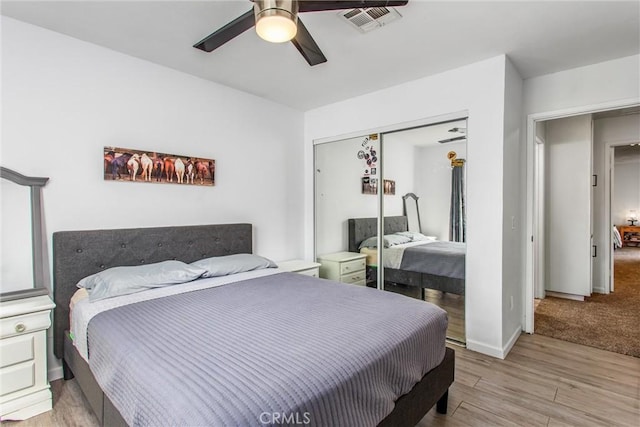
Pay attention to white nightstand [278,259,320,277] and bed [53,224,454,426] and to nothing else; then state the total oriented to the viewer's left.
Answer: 0

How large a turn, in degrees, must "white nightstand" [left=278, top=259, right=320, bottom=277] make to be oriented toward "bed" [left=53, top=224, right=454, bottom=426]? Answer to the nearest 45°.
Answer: approximately 45° to its right

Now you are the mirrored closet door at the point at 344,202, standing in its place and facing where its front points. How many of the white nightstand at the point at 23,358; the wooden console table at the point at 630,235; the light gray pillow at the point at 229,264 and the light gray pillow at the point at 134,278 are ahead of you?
3

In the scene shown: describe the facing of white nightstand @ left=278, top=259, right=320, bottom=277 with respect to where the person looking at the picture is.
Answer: facing the viewer and to the right of the viewer

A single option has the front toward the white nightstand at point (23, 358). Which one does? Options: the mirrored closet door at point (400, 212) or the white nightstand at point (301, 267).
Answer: the mirrored closet door

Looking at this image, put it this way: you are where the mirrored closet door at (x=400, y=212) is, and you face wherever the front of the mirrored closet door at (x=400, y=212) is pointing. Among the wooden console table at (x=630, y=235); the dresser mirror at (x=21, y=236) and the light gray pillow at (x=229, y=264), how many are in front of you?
2

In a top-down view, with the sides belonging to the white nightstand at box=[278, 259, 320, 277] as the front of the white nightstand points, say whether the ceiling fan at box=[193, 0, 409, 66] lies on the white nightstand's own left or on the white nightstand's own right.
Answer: on the white nightstand's own right

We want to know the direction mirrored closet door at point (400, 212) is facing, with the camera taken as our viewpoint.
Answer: facing the viewer and to the left of the viewer

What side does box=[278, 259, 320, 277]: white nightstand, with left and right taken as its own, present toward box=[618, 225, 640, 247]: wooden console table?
left

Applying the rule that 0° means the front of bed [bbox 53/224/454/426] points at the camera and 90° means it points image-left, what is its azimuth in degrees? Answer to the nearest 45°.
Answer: approximately 315°

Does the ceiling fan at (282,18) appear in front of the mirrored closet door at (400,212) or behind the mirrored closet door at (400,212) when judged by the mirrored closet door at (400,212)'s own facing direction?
in front

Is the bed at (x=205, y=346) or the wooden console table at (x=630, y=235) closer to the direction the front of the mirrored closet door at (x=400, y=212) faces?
the bed

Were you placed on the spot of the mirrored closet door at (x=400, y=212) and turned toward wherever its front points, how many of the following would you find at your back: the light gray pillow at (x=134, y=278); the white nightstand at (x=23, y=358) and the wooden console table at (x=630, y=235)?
1
